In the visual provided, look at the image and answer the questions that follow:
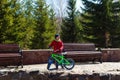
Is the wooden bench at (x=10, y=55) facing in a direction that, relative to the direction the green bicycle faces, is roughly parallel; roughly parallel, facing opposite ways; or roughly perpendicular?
roughly perpendicular

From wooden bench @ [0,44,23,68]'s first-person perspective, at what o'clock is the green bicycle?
The green bicycle is roughly at 10 o'clock from the wooden bench.

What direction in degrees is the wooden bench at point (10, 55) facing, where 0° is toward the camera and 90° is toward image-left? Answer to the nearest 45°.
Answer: approximately 0°
